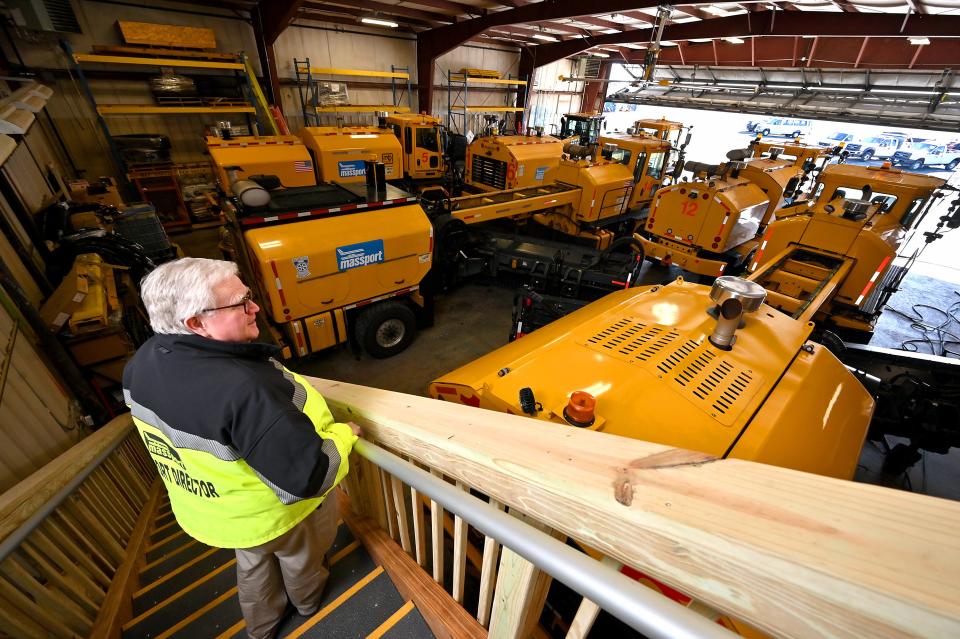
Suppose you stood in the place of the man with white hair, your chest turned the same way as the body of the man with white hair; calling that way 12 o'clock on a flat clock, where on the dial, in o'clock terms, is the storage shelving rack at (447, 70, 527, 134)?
The storage shelving rack is roughly at 12 o'clock from the man with white hair.

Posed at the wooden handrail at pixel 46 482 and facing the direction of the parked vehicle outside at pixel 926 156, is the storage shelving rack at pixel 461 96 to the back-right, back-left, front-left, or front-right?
front-left

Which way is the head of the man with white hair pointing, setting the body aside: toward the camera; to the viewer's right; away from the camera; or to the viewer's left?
to the viewer's right

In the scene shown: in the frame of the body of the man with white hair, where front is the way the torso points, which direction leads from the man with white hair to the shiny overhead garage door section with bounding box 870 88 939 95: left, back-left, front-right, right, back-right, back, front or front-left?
front-right

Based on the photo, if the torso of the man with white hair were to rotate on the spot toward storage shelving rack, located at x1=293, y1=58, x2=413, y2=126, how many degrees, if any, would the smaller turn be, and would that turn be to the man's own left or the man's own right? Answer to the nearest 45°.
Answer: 0° — they already face it

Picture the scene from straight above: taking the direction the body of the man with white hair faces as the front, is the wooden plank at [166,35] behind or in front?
in front

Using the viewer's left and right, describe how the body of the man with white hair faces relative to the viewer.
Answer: facing away from the viewer and to the right of the viewer

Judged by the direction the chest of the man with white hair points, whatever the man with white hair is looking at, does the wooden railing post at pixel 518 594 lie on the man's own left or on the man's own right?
on the man's own right

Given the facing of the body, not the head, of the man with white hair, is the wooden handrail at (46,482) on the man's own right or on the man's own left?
on the man's own left
